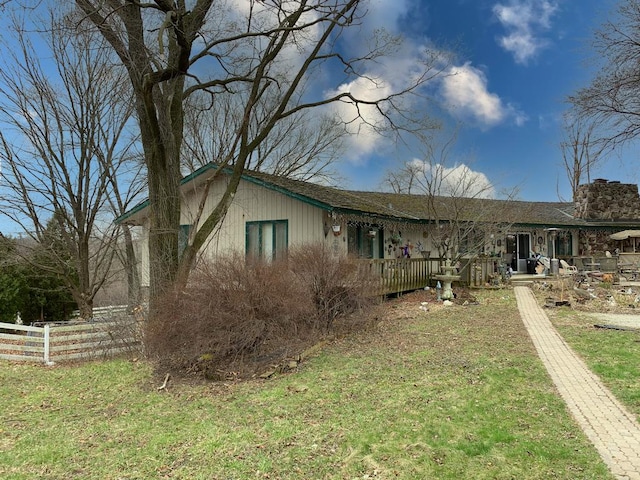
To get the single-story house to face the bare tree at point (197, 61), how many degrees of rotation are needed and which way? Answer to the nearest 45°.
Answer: approximately 90° to its right

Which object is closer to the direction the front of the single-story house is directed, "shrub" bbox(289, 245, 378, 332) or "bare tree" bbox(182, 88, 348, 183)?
the shrub

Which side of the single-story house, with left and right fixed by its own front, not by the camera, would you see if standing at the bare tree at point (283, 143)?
back

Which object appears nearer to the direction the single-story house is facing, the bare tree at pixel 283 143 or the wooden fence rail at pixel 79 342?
the wooden fence rail

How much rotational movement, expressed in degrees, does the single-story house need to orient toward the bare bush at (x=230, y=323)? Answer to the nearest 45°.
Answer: approximately 45° to its right

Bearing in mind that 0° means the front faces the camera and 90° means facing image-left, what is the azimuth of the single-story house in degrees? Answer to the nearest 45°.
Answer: approximately 315°

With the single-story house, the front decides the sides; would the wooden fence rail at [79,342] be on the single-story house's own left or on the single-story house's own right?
on the single-story house's own right

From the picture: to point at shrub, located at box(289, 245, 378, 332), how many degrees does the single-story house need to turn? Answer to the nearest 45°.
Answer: approximately 45° to its right
